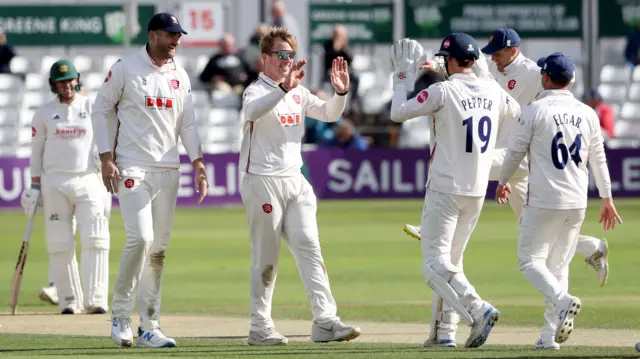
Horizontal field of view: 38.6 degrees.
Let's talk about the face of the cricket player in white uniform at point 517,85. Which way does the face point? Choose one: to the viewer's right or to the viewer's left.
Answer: to the viewer's left

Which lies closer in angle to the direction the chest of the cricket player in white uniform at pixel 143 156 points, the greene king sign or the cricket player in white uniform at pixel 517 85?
the cricket player in white uniform

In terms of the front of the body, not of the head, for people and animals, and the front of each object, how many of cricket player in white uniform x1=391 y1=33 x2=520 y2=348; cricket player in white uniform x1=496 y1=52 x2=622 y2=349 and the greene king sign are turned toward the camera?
1

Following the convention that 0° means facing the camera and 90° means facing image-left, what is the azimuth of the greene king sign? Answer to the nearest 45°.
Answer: approximately 0°

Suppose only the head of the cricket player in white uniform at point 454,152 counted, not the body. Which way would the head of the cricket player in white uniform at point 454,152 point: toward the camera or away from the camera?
away from the camera

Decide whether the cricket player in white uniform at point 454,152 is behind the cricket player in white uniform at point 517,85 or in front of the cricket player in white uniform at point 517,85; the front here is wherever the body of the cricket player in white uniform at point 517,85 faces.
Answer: in front

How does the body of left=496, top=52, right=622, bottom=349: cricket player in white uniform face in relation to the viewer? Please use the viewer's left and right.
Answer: facing away from the viewer and to the left of the viewer

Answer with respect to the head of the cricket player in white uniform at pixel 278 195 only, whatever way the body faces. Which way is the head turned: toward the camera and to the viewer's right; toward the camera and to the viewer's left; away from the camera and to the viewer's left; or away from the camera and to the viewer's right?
toward the camera and to the viewer's right

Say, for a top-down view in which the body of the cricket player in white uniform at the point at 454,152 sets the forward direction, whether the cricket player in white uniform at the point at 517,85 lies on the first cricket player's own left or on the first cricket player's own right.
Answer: on the first cricket player's own right

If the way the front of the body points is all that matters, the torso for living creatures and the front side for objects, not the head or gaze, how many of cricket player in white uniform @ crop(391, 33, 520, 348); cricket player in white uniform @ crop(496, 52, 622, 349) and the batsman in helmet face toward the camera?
1

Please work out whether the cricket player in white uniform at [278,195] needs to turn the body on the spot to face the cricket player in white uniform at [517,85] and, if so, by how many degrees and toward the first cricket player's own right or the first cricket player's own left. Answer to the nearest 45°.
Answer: approximately 90° to the first cricket player's own left

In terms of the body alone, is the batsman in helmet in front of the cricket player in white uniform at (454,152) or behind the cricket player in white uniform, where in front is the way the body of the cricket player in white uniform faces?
in front

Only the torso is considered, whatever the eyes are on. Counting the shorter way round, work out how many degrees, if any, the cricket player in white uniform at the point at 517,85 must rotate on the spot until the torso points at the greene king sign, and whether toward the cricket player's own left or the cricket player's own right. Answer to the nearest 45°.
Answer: approximately 90° to the cricket player's own right
